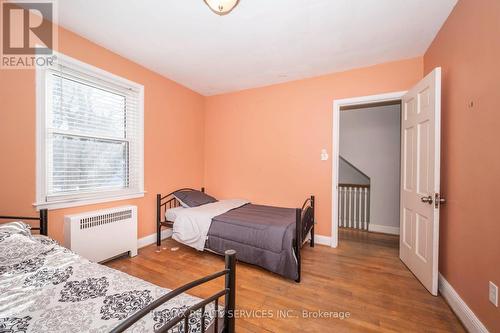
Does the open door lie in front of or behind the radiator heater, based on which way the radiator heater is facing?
in front

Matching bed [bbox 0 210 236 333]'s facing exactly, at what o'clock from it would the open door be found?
The open door is roughly at 11 o'clock from the bed.

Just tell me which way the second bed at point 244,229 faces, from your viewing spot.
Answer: facing the viewer and to the right of the viewer

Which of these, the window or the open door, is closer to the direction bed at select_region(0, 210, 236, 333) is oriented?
the open door

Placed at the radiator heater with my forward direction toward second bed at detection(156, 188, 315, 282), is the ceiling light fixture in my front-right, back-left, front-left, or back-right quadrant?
front-right

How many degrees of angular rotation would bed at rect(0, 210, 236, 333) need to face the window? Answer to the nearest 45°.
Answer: approximately 135° to its left

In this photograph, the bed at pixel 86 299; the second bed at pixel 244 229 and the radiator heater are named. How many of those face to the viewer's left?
0

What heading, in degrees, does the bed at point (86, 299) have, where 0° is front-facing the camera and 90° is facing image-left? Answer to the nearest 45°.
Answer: approximately 315°

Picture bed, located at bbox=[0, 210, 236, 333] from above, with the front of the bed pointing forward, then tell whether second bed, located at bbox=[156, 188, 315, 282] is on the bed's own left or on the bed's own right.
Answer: on the bed's own left

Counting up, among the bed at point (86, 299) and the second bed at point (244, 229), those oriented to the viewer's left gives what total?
0

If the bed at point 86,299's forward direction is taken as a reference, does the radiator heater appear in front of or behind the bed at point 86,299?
behind

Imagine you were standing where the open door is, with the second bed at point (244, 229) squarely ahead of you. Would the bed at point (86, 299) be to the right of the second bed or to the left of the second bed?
left
